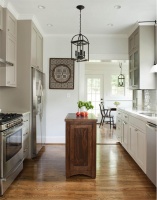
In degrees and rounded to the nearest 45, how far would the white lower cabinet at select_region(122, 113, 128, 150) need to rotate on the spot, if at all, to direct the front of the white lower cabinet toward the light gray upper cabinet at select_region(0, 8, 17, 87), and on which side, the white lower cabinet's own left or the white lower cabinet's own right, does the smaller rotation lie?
approximately 45° to the white lower cabinet's own left

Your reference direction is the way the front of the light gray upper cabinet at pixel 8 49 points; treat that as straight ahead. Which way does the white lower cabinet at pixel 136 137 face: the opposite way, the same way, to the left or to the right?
the opposite way

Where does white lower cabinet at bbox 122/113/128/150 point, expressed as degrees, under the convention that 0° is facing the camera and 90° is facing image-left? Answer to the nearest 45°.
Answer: approximately 90°

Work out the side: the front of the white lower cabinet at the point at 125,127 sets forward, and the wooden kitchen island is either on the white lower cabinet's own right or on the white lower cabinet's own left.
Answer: on the white lower cabinet's own left

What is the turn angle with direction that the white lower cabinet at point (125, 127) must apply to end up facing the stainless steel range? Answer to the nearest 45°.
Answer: approximately 45° to its left

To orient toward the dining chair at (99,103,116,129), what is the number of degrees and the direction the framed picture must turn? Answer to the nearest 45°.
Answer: approximately 135° to its left

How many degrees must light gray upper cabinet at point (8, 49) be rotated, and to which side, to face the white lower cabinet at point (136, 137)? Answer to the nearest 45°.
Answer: approximately 45° to its left

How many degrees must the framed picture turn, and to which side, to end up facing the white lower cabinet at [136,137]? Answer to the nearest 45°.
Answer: approximately 45° to its left

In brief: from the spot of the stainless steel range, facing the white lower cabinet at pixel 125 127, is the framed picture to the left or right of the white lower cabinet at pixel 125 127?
left

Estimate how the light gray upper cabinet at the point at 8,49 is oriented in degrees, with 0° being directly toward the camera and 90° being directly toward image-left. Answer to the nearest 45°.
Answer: approximately 315°

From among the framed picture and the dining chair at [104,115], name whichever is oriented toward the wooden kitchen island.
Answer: the framed picture

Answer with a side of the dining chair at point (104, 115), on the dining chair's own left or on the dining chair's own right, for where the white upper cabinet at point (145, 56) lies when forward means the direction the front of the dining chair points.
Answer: on the dining chair's own right

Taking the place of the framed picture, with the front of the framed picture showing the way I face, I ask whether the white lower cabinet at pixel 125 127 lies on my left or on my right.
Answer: on my left
